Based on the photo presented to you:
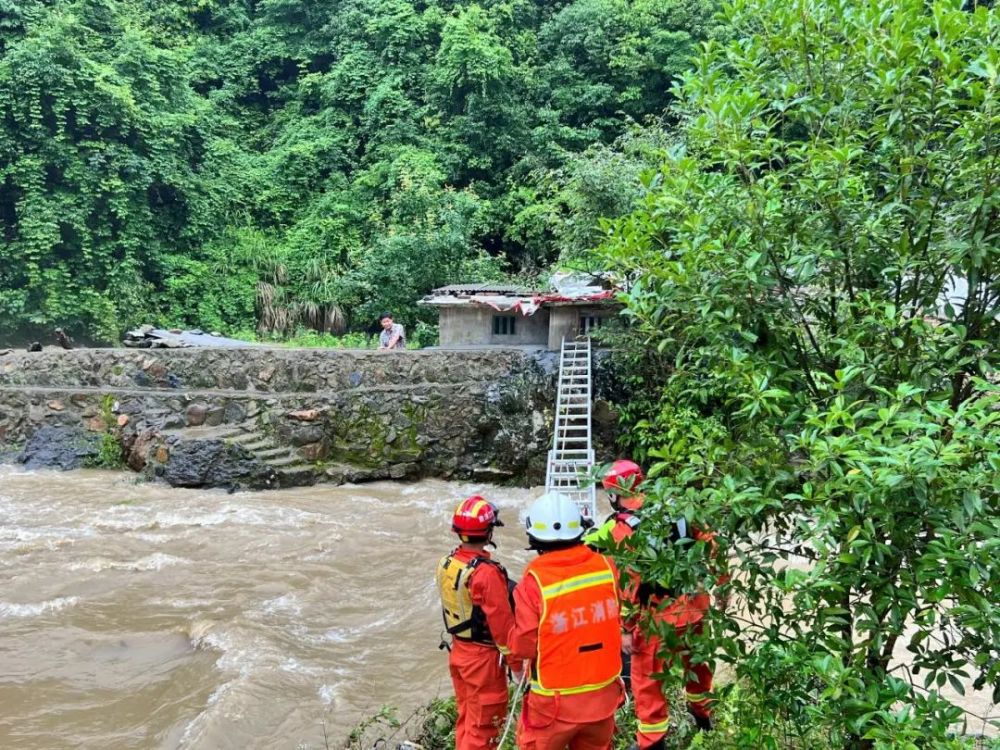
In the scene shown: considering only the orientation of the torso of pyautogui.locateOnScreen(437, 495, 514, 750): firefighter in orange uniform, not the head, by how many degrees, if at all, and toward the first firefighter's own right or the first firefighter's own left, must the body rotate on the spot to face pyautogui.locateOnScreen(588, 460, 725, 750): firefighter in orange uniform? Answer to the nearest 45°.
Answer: approximately 45° to the first firefighter's own right

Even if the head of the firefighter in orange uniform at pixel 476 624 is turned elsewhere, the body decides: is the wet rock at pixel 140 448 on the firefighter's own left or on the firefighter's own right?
on the firefighter's own left

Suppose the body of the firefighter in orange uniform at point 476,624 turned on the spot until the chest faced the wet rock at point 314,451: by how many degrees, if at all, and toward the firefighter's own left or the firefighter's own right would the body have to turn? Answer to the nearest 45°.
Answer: approximately 45° to the firefighter's own left

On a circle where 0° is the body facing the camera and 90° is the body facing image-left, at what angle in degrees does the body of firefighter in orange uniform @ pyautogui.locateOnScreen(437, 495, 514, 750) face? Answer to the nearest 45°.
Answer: approximately 225°

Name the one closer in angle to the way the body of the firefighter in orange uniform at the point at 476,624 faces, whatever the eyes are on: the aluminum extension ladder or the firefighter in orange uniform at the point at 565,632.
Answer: the aluminum extension ladder

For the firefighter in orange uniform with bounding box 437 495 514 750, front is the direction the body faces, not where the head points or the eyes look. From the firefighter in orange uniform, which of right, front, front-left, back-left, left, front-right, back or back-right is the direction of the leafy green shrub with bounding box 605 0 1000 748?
right

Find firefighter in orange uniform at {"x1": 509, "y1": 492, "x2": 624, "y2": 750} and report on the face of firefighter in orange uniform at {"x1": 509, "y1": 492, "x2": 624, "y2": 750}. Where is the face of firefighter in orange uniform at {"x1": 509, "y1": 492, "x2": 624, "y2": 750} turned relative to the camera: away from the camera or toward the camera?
away from the camera

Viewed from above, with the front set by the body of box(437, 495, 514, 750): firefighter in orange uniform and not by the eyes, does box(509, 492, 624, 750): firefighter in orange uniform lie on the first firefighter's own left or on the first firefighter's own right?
on the first firefighter's own right

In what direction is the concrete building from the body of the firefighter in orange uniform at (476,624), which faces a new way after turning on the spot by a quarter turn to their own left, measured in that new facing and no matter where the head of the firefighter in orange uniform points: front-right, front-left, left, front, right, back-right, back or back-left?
front-right

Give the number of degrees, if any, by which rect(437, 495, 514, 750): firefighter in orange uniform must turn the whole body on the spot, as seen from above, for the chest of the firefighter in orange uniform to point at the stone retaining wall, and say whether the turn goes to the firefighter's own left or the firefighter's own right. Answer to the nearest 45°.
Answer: approximately 45° to the firefighter's own left

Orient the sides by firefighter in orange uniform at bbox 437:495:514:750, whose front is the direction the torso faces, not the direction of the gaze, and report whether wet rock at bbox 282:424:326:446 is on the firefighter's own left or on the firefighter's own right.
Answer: on the firefighter's own left

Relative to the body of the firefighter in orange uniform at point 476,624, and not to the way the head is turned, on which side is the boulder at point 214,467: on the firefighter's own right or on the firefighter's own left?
on the firefighter's own left
